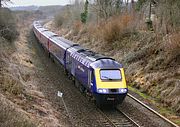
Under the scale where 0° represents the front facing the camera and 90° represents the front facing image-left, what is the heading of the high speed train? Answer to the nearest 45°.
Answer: approximately 315°

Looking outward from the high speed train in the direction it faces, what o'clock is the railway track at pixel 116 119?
The railway track is roughly at 1 o'clock from the high speed train.

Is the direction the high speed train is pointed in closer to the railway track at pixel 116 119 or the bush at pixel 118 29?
the railway track

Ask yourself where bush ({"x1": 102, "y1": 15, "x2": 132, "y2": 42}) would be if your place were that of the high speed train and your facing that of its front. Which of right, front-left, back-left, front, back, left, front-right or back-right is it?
back-left
